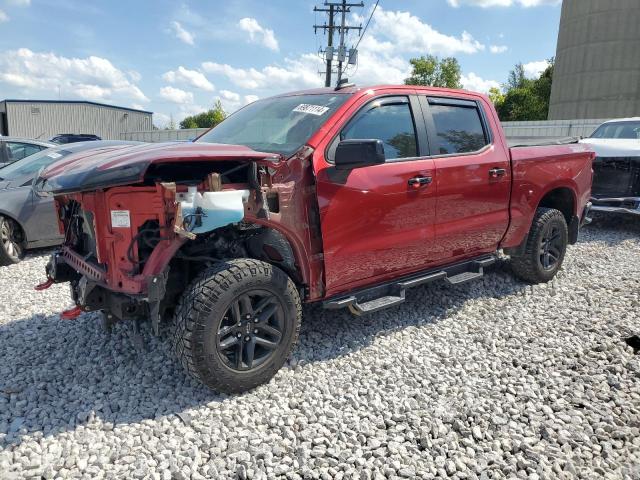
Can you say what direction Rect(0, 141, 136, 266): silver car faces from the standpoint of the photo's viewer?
facing the viewer and to the left of the viewer

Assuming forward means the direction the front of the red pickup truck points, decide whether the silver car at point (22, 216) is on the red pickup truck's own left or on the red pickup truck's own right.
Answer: on the red pickup truck's own right

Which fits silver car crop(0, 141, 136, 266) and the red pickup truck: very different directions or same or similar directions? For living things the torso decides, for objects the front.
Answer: same or similar directions

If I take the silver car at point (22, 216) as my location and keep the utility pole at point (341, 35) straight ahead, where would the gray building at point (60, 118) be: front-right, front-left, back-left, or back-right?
front-left

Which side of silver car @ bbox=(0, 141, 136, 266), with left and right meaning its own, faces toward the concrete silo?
back

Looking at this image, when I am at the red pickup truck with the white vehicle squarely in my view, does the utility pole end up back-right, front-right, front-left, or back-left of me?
front-left

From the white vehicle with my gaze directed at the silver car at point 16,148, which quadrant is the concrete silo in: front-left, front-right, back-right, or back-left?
back-right

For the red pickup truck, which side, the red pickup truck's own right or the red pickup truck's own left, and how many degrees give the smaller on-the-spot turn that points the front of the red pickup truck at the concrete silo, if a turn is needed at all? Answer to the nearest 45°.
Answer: approximately 180°
